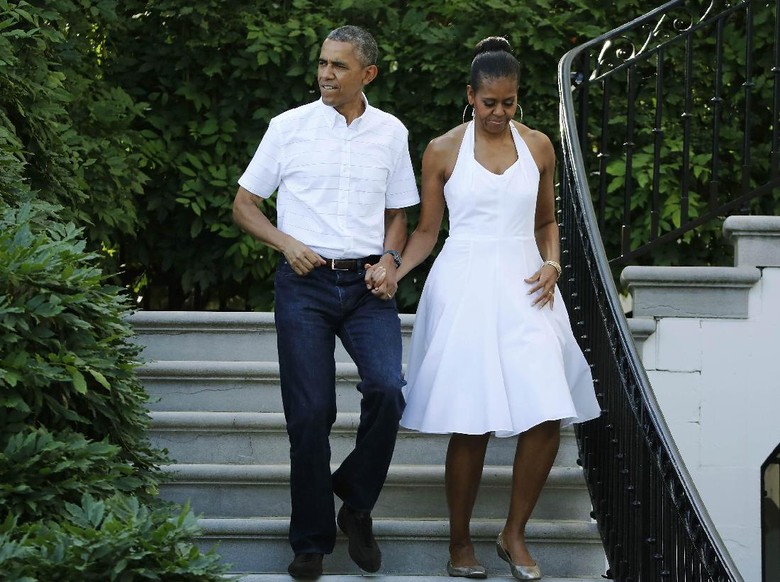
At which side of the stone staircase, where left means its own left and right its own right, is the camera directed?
front

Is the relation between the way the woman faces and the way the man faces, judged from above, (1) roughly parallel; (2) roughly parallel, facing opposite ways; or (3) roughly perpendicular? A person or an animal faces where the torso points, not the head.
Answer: roughly parallel

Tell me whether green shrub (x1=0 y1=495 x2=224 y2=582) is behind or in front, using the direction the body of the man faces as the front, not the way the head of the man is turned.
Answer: in front

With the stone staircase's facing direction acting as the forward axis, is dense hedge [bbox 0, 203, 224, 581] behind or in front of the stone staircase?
in front

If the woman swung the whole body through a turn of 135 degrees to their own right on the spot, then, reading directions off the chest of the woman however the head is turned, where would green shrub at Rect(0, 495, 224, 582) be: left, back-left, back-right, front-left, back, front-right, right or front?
left

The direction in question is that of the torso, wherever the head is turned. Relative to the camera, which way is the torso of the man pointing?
toward the camera

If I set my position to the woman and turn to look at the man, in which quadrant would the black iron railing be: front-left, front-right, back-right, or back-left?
back-right

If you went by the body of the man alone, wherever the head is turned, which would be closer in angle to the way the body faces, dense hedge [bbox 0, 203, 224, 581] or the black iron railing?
the dense hedge

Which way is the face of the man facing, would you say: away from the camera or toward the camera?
toward the camera

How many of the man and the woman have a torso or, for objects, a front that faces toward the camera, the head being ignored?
2

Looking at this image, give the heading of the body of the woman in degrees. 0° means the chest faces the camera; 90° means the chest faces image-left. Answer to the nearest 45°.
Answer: approximately 0°

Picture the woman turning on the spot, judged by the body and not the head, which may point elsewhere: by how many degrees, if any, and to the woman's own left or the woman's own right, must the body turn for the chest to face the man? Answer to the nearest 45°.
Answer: approximately 90° to the woman's own right
